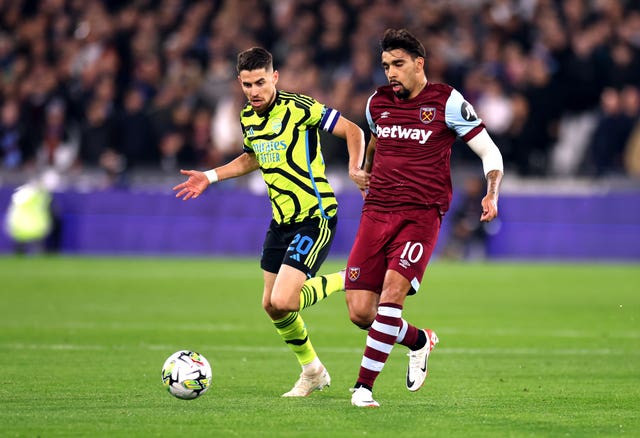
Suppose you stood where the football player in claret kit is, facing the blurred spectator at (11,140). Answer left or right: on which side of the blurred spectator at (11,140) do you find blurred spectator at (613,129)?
right

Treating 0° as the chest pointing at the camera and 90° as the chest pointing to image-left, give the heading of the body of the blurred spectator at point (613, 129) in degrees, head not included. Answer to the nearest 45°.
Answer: approximately 0°

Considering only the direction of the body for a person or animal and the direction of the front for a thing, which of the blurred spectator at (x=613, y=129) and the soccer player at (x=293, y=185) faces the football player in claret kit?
the blurred spectator

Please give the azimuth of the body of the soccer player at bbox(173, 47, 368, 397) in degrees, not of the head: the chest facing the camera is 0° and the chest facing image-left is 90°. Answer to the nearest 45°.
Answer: approximately 45°

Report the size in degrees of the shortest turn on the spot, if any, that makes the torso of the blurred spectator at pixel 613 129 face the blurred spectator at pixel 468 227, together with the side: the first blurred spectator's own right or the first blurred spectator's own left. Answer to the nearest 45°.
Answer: approximately 90° to the first blurred spectator's own right

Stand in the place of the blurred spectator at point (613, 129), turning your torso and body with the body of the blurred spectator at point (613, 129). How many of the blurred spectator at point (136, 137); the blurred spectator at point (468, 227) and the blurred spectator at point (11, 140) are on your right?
3

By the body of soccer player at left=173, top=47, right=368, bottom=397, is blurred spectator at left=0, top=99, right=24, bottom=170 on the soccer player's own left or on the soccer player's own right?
on the soccer player's own right

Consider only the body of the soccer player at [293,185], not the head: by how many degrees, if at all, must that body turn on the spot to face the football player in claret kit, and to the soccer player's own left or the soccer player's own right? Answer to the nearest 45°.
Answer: approximately 90° to the soccer player's own left

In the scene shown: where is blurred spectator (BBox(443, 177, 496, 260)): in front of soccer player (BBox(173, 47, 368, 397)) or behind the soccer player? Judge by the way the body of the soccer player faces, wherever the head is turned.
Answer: behind
